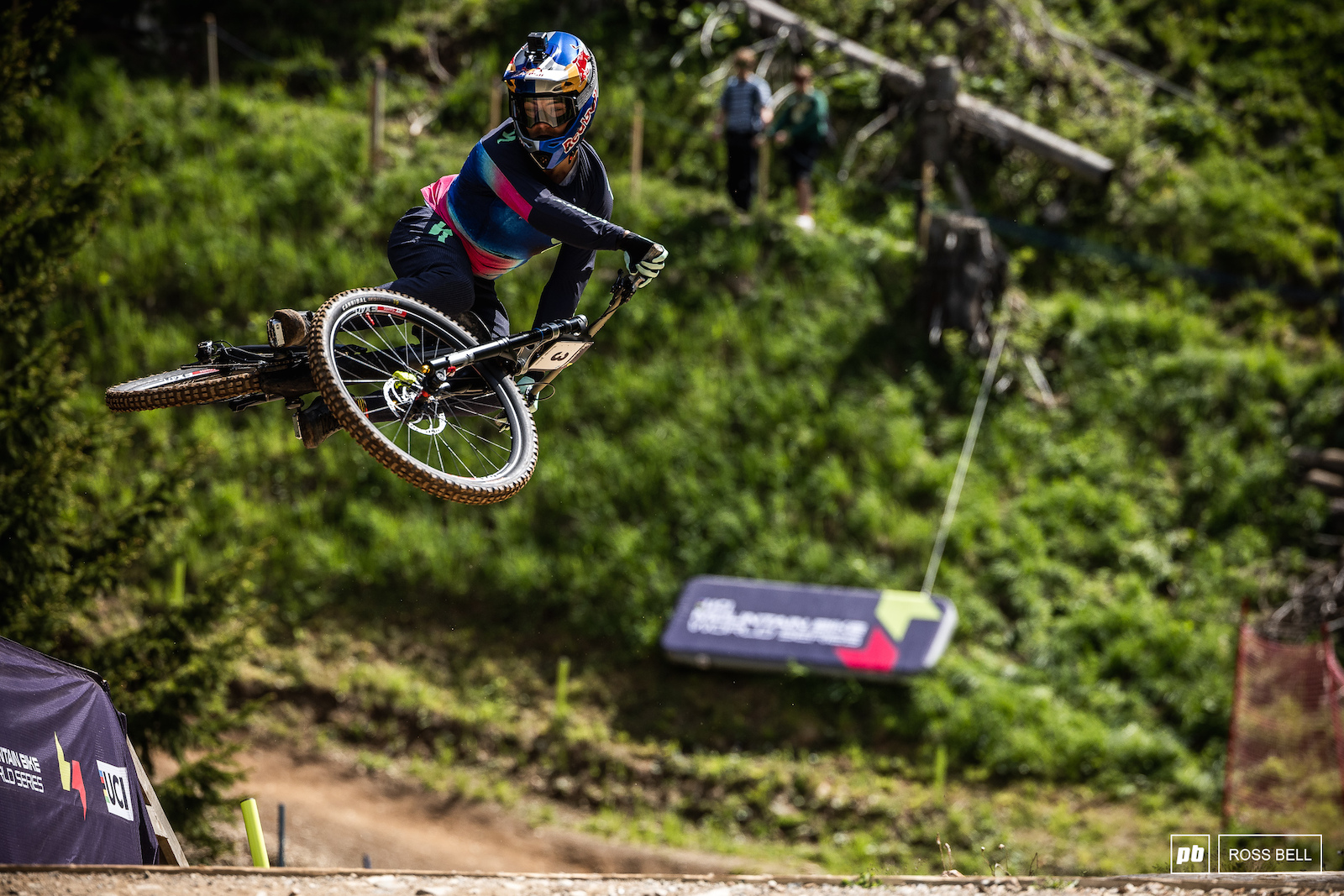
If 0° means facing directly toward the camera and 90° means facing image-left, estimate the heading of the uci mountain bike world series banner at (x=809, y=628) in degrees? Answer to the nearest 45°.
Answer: approximately 0°

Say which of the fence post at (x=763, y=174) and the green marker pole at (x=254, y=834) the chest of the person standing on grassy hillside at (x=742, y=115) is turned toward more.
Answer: the green marker pole

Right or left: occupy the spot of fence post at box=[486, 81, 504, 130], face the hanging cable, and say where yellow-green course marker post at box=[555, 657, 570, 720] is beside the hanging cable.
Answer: right

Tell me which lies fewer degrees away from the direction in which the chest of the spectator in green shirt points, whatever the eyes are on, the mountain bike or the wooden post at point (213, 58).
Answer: the mountain bike

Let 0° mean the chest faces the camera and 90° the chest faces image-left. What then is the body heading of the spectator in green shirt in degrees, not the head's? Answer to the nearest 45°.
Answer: approximately 0°
